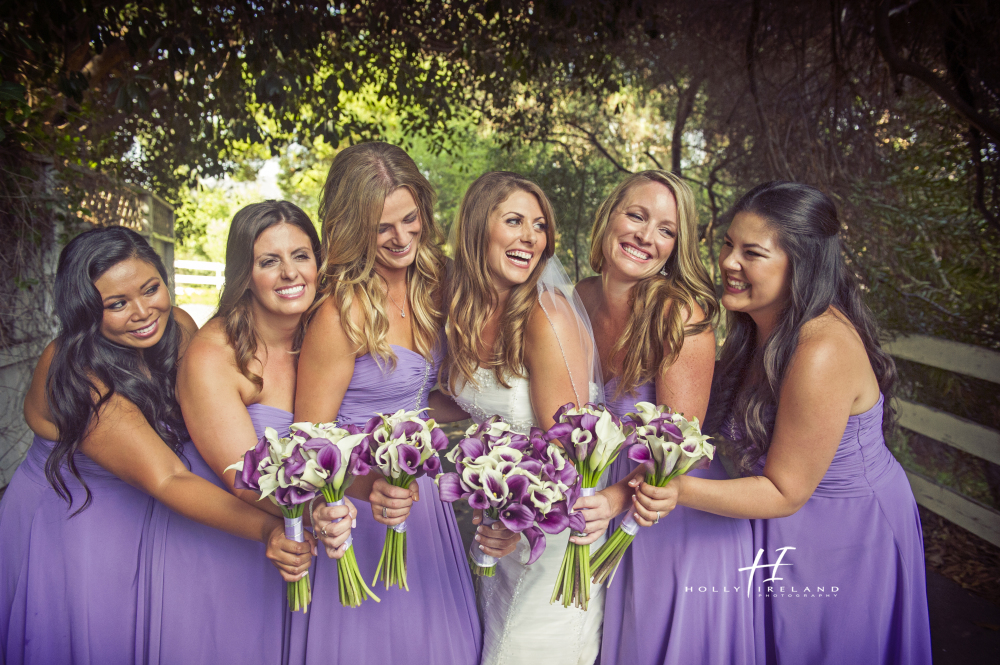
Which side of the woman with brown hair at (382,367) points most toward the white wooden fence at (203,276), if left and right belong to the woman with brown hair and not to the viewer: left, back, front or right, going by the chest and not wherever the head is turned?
back

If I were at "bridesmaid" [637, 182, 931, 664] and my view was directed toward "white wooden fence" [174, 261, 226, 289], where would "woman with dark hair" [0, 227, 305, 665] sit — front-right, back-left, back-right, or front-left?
front-left

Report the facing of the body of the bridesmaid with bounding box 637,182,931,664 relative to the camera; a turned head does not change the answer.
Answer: to the viewer's left

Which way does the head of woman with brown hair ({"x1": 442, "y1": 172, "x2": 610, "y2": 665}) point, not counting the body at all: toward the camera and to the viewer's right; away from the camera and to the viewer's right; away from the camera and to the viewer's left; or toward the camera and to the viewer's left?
toward the camera and to the viewer's right

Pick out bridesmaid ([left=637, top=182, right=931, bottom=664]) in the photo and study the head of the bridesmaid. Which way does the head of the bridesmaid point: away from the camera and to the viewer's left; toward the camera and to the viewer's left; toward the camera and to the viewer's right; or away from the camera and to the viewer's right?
toward the camera and to the viewer's left

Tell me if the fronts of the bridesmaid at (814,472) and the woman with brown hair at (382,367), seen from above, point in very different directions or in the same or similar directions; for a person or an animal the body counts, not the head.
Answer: very different directions

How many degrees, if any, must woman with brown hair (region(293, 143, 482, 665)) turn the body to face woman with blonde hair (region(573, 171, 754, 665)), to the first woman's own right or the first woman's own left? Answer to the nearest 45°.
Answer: approximately 45° to the first woman's own left

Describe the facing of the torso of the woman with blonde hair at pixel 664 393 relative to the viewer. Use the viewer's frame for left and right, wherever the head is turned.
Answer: facing the viewer and to the left of the viewer

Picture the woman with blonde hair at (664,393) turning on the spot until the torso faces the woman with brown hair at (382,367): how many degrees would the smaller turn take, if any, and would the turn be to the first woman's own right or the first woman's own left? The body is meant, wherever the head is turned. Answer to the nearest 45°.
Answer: approximately 45° to the first woman's own right

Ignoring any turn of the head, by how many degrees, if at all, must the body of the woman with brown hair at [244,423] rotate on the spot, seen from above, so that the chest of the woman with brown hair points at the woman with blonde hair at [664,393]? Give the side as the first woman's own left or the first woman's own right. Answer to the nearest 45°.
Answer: approximately 45° to the first woman's own left

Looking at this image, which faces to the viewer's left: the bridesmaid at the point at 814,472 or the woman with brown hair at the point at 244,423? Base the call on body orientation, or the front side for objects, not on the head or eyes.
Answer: the bridesmaid

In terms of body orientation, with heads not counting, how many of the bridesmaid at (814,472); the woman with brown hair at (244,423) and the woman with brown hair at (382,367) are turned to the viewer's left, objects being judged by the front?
1

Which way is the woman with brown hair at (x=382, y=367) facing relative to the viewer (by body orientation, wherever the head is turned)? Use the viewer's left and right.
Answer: facing the viewer and to the right of the viewer
